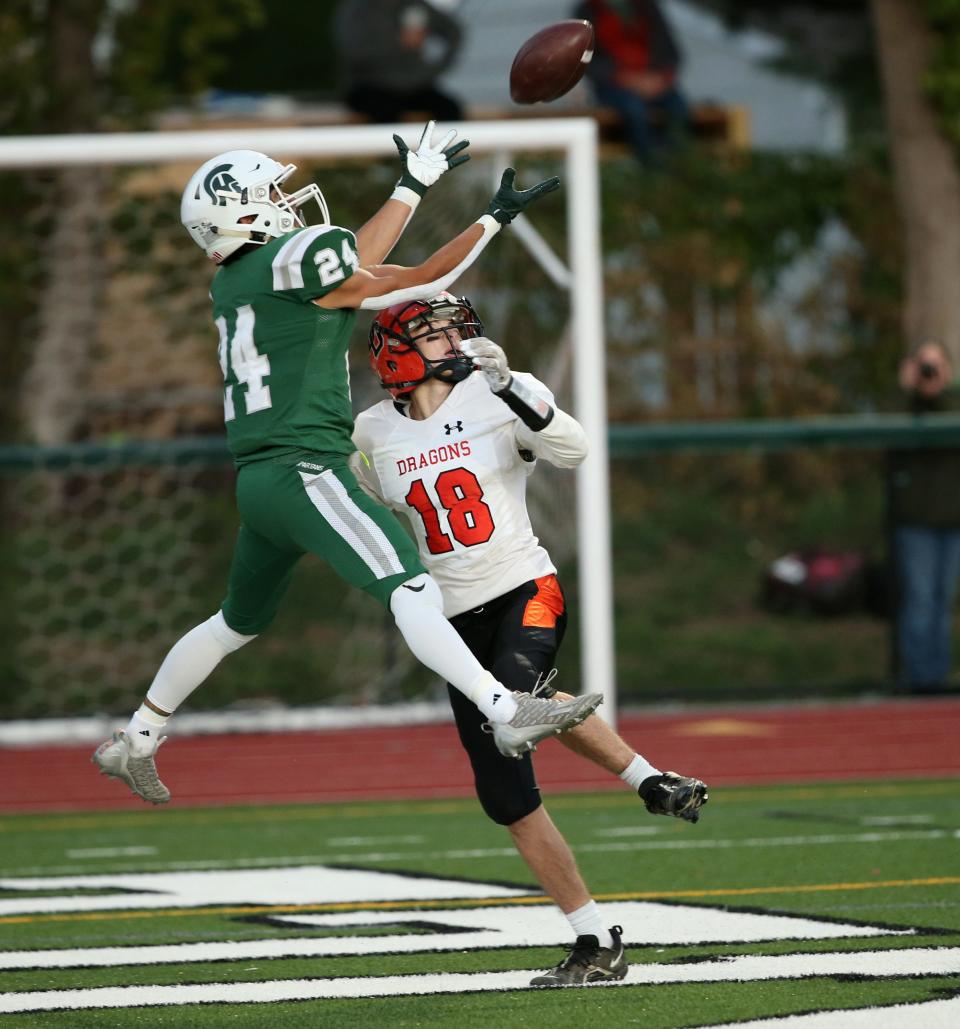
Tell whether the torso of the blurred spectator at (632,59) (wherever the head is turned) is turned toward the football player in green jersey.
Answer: yes

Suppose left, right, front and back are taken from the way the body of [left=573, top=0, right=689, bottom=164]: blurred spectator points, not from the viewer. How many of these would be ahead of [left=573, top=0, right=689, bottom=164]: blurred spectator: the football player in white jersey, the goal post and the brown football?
3

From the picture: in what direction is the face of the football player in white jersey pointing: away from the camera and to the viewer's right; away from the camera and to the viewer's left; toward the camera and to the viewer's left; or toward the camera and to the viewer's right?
toward the camera and to the viewer's right

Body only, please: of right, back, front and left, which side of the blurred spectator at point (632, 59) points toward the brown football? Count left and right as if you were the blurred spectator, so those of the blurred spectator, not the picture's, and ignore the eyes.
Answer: front

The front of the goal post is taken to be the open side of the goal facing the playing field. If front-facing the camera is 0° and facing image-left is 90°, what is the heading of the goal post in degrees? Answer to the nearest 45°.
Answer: approximately 0°

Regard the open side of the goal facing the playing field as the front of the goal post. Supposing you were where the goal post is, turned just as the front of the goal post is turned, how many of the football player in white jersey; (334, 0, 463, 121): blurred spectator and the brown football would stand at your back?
1

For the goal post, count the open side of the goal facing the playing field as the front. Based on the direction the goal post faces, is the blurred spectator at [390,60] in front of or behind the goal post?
behind

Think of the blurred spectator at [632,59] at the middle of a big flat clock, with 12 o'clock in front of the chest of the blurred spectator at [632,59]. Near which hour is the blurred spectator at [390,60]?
the blurred spectator at [390,60] is roughly at 2 o'clock from the blurred spectator at [632,59].

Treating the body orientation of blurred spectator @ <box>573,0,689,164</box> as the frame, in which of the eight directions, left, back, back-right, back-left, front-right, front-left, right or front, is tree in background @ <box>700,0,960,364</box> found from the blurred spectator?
front-left

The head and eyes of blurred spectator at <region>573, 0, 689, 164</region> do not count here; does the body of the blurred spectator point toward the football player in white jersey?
yes

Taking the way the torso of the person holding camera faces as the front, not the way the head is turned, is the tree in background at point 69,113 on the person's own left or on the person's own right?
on the person's own right
